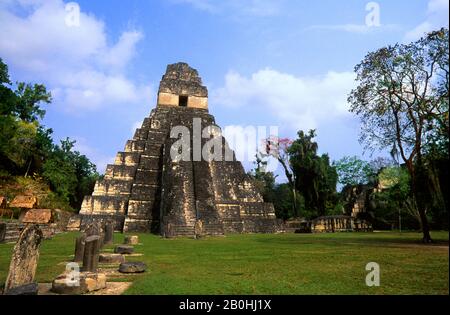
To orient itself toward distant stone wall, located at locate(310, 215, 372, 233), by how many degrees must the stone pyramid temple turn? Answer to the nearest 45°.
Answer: approximately 135° to its left

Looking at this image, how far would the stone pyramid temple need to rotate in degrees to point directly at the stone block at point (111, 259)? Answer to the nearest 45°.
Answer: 0° — it already faces it

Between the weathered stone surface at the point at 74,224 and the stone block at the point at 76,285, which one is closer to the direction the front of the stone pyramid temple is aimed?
the stone block

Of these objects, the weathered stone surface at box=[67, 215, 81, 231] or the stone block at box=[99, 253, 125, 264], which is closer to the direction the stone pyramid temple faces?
the stone block

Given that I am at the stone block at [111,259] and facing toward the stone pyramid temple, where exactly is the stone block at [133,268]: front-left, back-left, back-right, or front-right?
back-right

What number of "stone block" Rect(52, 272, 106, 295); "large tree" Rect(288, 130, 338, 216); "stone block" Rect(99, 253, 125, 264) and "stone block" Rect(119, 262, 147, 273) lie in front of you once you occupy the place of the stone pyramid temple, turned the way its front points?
3

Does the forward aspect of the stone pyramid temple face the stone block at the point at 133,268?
yes

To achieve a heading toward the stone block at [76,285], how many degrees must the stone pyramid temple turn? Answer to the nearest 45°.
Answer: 0° — it already faces it

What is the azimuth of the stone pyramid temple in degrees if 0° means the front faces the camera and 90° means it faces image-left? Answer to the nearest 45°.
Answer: approximately 0°

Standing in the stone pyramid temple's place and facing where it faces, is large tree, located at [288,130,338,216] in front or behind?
behind
